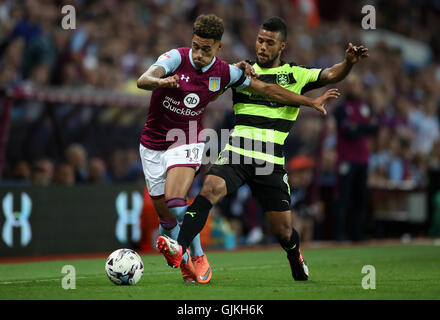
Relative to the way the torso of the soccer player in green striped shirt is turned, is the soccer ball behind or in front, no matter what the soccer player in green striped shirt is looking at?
in front

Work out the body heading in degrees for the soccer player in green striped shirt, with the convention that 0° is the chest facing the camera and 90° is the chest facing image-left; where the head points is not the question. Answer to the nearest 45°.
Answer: approximately 45°

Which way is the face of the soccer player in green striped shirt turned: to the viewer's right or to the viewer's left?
to the viewer's left

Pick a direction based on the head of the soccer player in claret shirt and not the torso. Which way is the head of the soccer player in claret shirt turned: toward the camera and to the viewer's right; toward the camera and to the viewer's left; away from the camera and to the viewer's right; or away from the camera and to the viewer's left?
toward the camera and to the viewer's left
